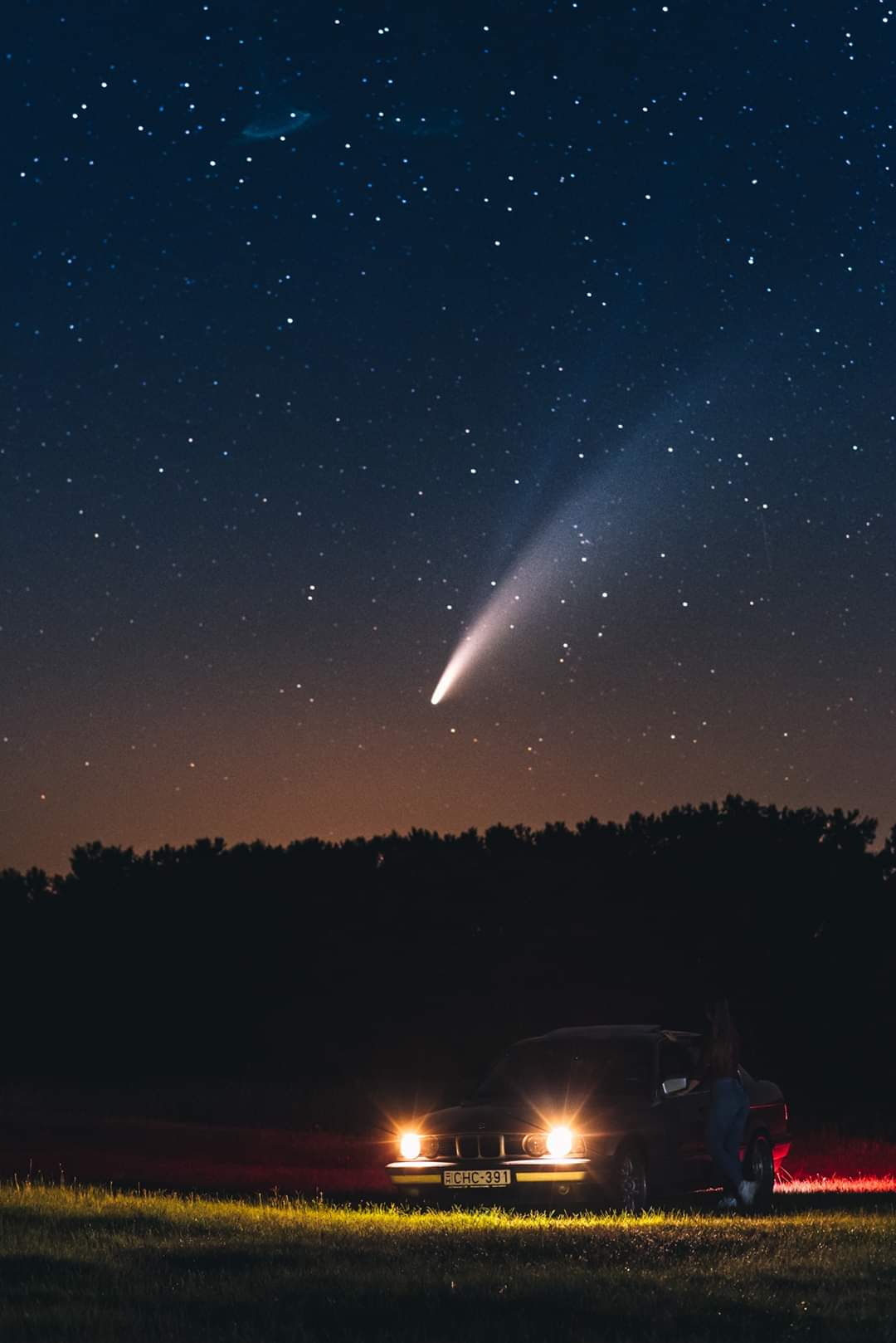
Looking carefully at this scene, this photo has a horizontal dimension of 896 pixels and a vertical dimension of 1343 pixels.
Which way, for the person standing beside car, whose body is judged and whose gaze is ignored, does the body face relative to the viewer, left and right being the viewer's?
facing away from the viewer and to the left of the viewer

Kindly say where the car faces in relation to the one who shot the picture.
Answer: facing the viewer and to the left of the viewer
